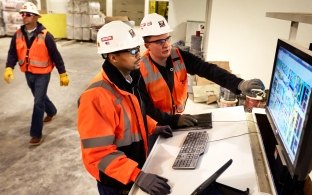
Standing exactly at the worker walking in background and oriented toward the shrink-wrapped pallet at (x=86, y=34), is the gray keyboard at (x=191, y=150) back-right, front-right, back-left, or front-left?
back-right

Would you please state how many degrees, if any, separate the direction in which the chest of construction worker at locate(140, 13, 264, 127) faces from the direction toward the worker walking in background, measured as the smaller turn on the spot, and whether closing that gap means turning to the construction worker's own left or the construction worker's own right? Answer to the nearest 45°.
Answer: approximately 180°

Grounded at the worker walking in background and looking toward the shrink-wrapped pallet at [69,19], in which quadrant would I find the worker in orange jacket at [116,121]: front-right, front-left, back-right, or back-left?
back-right

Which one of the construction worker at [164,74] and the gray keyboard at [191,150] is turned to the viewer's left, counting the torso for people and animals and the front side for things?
the gray keyboard

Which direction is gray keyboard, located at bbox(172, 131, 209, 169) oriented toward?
to the viewer's left

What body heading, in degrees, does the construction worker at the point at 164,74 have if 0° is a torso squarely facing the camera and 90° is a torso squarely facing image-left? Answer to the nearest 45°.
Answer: approximately 315°

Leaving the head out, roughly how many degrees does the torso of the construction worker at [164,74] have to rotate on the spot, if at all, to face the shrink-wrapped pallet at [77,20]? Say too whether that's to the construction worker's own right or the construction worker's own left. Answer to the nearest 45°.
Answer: approximately 180°

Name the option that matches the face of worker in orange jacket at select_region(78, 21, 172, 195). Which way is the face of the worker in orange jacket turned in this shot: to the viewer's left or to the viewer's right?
to the viewer's right

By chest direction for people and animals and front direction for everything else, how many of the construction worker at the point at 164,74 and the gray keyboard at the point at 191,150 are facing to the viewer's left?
1

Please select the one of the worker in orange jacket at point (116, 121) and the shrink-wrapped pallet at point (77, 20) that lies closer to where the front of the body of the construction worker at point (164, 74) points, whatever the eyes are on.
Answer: the worker in orange jacket
